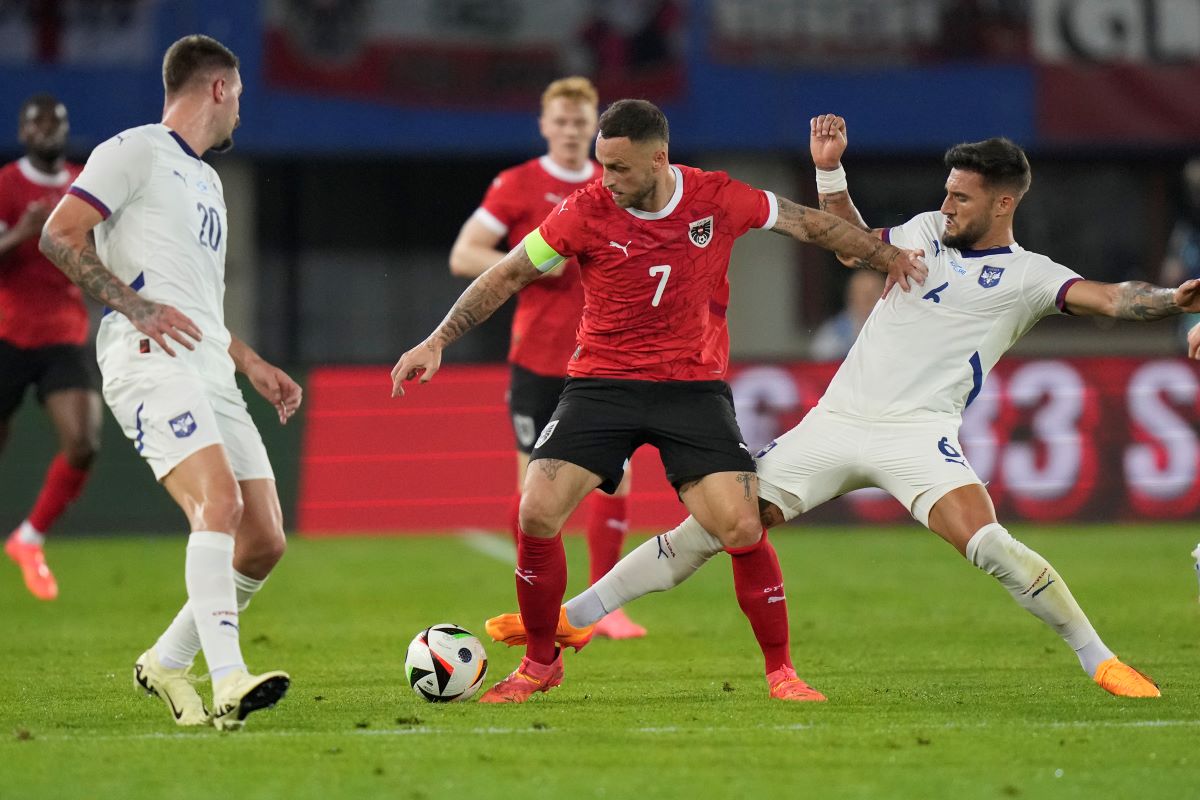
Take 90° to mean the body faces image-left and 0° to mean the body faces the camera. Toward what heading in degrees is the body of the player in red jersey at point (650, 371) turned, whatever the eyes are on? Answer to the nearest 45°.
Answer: approximately 0°

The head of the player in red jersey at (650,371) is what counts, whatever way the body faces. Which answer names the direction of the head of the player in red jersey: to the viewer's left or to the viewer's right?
to the viewer's left

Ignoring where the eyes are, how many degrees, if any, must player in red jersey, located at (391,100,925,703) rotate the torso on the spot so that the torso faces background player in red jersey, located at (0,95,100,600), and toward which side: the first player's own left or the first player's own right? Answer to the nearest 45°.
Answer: approximately 135° to the first player's own right

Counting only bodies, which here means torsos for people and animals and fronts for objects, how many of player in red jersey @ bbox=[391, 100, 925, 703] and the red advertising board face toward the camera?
2

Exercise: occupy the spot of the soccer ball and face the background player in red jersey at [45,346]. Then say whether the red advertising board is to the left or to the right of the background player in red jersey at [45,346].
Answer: right

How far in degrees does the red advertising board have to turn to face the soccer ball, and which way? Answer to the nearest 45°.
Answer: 0° — it already faces it

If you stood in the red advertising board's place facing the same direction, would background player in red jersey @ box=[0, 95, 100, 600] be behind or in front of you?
in front

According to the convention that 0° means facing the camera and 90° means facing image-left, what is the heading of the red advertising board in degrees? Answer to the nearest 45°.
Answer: approximately 0°

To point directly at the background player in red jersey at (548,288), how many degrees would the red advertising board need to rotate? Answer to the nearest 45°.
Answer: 0° — it already faces them

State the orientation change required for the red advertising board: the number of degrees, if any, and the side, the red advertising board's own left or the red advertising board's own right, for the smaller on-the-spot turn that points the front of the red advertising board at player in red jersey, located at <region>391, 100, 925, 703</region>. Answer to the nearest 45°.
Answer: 0° — it already faces them
